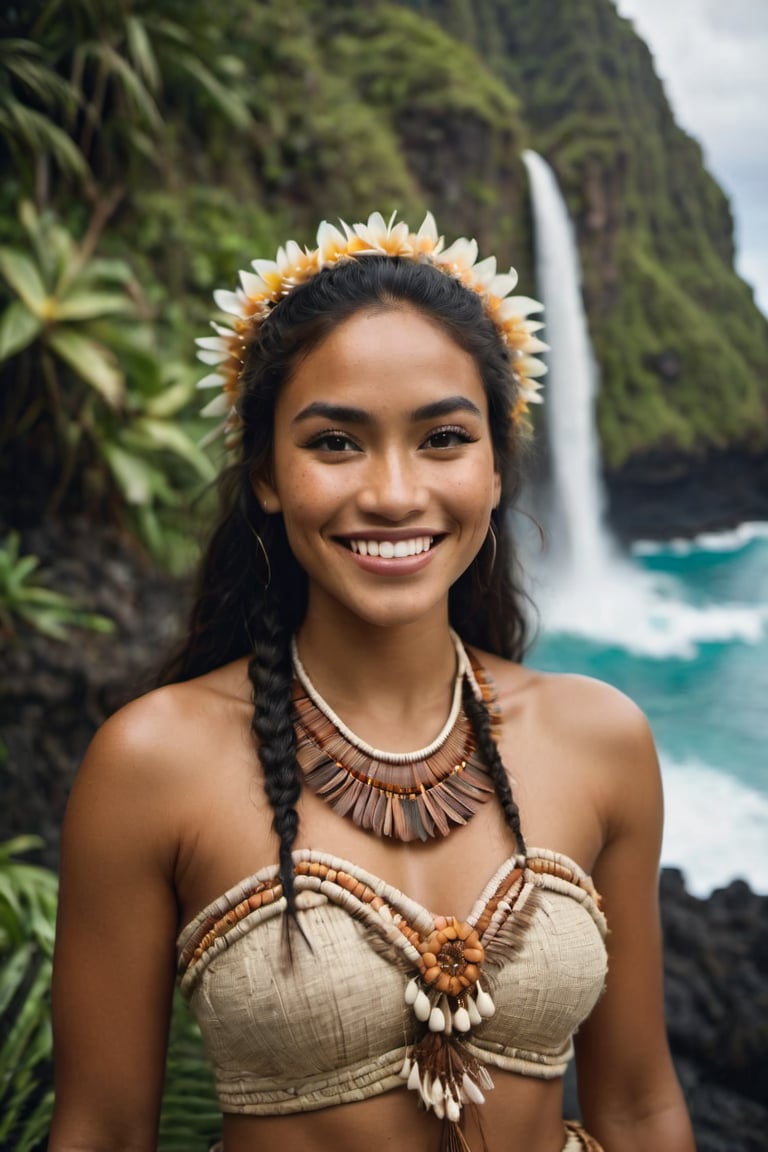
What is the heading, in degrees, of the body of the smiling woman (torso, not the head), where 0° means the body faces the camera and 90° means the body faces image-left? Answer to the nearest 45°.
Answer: approximately 0°

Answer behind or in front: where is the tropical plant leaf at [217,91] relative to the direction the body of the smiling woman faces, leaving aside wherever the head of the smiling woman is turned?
behind

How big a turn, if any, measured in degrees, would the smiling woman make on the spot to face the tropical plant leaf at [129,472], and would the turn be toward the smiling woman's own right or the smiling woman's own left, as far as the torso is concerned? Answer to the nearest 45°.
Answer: approximately 180°

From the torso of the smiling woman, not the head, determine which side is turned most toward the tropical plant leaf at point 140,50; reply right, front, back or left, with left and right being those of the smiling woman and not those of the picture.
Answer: back

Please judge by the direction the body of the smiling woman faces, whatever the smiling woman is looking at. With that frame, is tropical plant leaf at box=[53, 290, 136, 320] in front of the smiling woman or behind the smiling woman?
behind

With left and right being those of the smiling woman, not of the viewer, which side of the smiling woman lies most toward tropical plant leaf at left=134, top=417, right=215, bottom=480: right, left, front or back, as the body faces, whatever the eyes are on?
back

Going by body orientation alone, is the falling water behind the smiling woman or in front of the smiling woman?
behind
